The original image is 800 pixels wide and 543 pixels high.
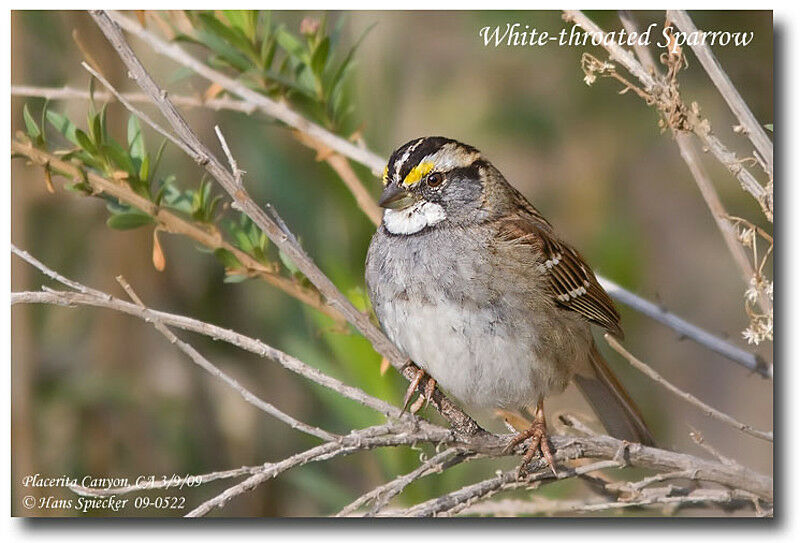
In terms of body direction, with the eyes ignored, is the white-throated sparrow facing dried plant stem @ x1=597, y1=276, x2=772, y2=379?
no

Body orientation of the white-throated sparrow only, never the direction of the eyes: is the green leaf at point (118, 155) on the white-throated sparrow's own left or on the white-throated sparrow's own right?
on the white-throated sparrow's own right

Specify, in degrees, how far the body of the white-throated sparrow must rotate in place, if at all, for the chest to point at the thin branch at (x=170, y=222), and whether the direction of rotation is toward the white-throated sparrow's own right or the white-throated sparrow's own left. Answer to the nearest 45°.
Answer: approximately 45° to the white-throated sparrow's own right

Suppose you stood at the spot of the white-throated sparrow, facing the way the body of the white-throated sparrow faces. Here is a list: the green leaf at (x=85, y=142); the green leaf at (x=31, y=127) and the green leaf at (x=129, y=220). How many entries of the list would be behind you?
0

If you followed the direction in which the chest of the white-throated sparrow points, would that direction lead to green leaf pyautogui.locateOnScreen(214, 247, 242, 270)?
no

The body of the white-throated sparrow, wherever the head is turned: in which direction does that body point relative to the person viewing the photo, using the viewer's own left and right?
facing the viewer and to the left of the viewer

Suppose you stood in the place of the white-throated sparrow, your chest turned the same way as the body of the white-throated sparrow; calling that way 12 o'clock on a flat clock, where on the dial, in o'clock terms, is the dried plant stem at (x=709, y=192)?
The dried plant stem is roughly at 7 o'clock from the white-throated sparrow.

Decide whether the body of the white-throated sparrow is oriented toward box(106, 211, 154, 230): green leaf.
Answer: no

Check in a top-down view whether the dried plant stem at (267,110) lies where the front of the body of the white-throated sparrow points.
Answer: no
